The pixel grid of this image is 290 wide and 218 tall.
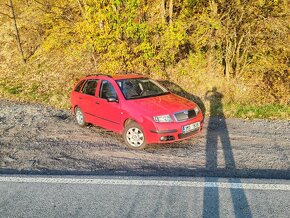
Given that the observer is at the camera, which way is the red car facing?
facing the viewer and to the right of the viewer
